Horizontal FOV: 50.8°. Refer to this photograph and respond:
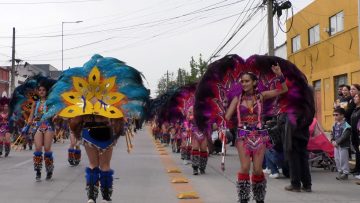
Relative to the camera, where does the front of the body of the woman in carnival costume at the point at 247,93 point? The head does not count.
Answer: toward the camera

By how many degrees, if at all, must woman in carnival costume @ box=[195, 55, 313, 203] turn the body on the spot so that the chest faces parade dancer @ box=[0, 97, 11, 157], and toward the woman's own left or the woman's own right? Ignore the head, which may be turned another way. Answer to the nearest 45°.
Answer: approximately 135° to the woman's own right

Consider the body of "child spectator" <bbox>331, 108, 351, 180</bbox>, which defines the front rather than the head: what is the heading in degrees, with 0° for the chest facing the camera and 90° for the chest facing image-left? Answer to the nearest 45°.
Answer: approximately 45°

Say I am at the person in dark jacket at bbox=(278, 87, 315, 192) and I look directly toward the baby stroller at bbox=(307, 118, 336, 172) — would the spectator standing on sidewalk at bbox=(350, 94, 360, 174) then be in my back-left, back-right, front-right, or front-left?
front-right

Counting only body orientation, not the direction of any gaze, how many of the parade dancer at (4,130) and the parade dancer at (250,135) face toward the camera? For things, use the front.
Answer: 2

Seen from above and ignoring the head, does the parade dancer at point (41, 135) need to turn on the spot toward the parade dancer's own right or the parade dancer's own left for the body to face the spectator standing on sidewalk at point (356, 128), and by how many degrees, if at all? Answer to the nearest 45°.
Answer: approximately 90° to the parade dancer's own left

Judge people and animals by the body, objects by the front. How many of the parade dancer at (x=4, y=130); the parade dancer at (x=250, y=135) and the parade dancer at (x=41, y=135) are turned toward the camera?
3

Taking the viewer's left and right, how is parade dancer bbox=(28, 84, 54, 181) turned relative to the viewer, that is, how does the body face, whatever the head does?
facing the viewer

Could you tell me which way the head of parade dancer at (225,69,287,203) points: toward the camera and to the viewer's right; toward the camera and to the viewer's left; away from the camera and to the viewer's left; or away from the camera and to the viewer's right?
toward the camera and to the viewer's left

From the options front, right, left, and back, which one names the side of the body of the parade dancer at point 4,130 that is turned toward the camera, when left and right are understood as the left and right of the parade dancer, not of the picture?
front

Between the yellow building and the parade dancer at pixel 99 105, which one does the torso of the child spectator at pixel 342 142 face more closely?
the parade dancer

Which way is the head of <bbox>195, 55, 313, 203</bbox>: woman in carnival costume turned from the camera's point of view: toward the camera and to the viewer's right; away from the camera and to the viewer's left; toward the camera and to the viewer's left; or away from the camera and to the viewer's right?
toward the camera and to the viewer's left

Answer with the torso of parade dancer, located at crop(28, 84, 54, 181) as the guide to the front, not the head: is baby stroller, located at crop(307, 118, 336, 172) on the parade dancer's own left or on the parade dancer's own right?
on the parade dancer's own left
